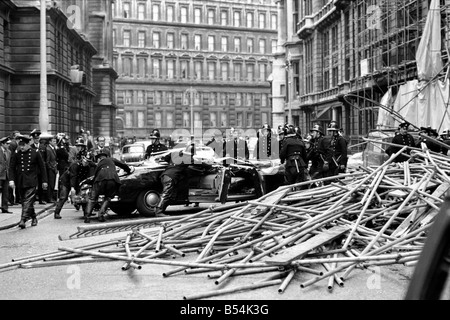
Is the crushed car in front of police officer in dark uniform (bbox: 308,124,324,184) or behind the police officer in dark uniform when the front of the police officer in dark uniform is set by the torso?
in front

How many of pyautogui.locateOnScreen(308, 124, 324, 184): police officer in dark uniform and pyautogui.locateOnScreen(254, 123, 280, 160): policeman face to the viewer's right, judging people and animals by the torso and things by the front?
0

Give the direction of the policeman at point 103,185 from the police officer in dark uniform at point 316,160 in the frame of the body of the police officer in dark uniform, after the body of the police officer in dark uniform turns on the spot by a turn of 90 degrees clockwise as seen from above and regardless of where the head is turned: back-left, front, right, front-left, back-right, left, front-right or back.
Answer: left

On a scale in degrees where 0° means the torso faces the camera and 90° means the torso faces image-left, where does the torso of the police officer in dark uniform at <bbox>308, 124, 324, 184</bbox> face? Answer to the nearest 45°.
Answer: approximately 45°

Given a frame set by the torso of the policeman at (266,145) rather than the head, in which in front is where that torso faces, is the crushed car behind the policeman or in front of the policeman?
in front

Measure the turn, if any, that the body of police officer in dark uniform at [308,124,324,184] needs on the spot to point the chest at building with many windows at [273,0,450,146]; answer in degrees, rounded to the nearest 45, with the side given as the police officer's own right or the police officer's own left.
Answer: approximately 135° to the police officer's own right

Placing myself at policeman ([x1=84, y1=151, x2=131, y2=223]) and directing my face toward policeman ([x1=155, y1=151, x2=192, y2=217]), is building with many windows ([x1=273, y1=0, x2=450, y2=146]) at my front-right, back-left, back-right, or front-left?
front-left

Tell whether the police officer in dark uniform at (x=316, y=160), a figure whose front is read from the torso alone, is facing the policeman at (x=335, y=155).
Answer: no

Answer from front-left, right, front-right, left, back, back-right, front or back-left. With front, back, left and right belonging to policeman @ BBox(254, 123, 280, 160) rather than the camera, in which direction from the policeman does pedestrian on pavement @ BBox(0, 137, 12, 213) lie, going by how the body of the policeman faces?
front-right

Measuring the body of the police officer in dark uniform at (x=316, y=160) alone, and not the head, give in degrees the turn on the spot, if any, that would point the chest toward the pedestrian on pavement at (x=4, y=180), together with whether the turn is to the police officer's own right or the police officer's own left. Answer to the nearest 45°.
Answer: approximately 45° to the police officer's own right

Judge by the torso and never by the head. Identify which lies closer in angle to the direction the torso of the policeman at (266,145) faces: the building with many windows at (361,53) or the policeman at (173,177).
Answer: the policeman

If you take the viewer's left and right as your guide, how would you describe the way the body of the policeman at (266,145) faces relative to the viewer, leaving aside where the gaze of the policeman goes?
facing the viewer

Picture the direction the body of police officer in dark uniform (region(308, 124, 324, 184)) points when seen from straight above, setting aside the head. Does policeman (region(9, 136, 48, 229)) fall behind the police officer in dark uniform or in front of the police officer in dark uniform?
in front
